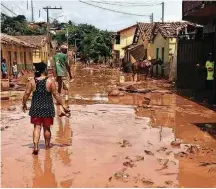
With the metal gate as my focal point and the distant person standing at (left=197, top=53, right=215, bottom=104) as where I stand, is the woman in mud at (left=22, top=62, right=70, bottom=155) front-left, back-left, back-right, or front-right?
back-left

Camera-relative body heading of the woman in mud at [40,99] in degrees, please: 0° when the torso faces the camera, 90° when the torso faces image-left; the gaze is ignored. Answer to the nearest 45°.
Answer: approximately 180°

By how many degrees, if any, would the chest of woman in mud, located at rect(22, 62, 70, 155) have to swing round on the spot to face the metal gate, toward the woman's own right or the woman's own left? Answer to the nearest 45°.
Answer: approximately 45° to the woman's own right

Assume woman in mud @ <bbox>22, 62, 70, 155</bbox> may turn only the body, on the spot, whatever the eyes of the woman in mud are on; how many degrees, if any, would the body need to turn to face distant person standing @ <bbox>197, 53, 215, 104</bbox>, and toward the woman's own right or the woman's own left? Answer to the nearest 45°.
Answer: approximately 45° to the woman's own right
